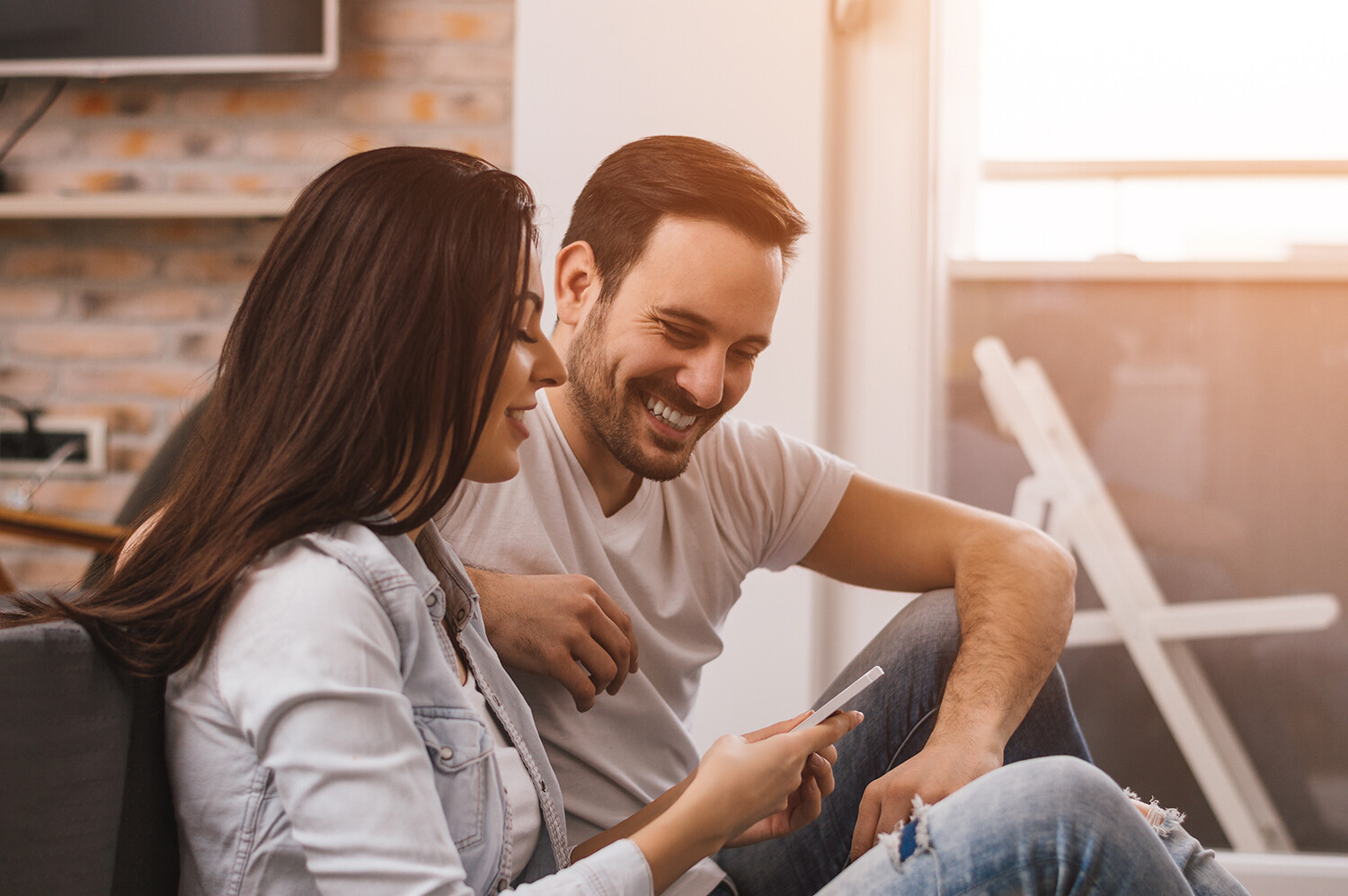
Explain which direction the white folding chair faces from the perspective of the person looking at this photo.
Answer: facing to the right of the viewer

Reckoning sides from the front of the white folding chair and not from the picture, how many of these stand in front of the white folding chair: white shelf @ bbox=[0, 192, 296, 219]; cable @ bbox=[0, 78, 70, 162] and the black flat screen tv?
0

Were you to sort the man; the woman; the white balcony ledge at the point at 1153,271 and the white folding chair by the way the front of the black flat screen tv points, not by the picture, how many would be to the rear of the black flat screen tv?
0

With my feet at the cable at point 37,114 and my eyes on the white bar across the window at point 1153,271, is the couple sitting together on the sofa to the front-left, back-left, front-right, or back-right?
front-right

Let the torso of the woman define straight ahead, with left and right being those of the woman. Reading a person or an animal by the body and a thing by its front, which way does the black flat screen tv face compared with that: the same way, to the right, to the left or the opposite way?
to the right

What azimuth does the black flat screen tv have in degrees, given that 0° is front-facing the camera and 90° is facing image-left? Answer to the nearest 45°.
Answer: approximately 0°

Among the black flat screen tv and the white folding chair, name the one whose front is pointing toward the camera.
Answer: the black flat screen tv

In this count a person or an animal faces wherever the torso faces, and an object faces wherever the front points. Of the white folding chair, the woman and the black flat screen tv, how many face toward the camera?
1

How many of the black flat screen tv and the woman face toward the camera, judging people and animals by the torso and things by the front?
1

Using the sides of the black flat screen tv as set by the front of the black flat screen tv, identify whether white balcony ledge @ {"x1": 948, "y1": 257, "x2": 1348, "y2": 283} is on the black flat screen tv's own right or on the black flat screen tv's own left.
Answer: on the black flat screen tv's own left

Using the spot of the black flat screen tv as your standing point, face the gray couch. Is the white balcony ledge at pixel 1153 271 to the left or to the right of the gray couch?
left

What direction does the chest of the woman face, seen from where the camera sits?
to the viewer's right

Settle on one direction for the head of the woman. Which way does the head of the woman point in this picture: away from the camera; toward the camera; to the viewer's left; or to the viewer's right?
to the viewer's right

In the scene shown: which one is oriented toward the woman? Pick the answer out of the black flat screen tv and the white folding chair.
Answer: the black flat screen tv

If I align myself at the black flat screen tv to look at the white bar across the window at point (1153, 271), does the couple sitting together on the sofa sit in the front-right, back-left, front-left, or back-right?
front-right
